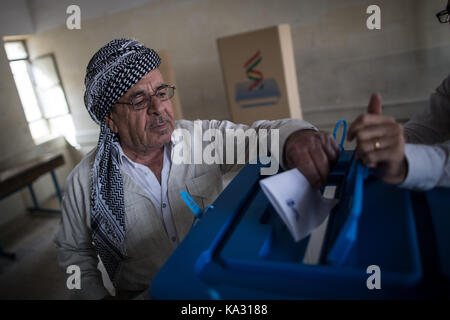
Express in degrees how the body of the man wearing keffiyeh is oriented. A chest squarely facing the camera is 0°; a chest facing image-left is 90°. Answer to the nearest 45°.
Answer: approximately 315°

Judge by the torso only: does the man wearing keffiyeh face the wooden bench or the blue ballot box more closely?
the blue ballot box

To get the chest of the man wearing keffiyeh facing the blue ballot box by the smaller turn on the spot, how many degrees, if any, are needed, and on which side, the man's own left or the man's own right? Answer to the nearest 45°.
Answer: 0° — they already face it

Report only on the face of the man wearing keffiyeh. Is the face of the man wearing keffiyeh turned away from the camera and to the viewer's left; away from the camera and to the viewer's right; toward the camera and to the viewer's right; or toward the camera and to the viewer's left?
toward the camera and to the viewer's right

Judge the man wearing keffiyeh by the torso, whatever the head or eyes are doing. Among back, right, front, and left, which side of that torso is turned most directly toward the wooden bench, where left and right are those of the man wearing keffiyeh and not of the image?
back
